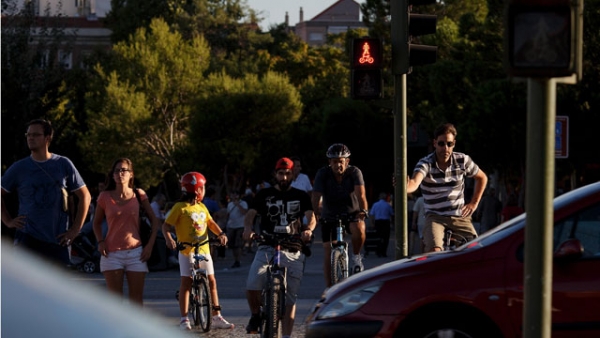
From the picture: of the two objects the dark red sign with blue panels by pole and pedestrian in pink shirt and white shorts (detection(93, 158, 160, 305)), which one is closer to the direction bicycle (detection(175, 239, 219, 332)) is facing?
the pedestrian in pink shirt and white shorts

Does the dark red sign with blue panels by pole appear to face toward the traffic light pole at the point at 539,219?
yes

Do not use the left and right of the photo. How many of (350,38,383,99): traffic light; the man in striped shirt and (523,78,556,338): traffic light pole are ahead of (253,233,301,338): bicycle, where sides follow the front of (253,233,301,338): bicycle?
1

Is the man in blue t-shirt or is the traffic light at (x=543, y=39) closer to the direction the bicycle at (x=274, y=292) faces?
the traffic light

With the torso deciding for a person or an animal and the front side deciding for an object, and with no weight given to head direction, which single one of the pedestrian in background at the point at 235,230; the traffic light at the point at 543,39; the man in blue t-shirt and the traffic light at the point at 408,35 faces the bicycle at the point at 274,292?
the pedestrian in background

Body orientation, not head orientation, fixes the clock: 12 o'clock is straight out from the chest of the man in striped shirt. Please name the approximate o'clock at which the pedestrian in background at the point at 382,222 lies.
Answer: The pedestrian in background is roughly at 6 o'clock from the man in striped shirt.

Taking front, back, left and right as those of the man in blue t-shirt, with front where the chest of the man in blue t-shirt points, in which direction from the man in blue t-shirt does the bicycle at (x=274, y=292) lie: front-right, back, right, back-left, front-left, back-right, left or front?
left

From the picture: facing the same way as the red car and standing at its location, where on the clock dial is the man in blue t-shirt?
The man in blue t-shirt is roughly at 1 o'clock from the red car.

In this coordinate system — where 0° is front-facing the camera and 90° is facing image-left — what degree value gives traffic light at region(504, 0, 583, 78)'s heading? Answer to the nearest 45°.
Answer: approximately 0°
